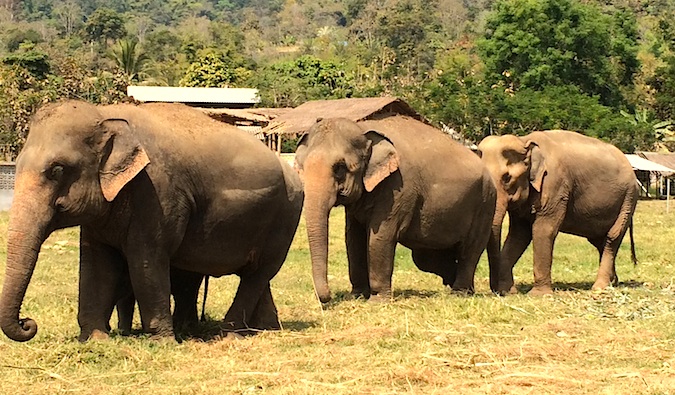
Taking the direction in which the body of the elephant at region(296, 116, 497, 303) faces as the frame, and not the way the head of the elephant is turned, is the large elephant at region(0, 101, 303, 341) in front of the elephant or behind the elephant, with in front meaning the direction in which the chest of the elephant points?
in front

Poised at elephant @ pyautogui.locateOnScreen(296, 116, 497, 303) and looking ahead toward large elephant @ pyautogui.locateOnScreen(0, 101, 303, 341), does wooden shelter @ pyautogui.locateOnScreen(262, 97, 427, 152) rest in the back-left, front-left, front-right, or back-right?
back-right

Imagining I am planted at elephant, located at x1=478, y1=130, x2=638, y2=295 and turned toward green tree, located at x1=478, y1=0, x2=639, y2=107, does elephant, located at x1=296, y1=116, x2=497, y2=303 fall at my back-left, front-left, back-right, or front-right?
back-left

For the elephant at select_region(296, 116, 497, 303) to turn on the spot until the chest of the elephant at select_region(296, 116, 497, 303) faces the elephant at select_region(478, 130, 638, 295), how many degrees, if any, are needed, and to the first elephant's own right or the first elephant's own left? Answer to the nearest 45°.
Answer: approximately 180°

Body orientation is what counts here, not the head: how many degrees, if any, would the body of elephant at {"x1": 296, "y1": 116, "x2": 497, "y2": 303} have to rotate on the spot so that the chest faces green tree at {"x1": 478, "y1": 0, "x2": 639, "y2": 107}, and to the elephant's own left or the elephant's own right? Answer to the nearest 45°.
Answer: approximately 135° to the elephant's own right

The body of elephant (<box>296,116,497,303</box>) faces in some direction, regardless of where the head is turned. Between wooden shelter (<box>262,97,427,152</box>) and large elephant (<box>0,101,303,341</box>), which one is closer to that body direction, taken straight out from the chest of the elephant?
the large elephant

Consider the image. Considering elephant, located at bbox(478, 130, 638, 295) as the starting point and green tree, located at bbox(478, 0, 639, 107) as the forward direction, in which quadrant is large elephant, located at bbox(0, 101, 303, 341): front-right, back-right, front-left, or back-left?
back-left

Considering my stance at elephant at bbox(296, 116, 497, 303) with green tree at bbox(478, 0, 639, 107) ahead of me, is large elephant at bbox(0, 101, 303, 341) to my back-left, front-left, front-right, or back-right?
back-left

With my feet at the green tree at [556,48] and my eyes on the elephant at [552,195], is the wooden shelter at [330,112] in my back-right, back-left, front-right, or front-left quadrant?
front-right

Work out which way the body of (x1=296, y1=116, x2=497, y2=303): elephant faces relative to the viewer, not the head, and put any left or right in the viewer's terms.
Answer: facing the viewer and to the left of the viewer

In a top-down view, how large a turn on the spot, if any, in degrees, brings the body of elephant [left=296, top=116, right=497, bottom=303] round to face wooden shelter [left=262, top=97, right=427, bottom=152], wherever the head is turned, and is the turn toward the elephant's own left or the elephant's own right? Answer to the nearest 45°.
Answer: approximately 135° to the elephant's own right

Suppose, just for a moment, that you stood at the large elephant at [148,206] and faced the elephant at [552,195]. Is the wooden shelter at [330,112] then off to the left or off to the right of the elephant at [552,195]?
left
